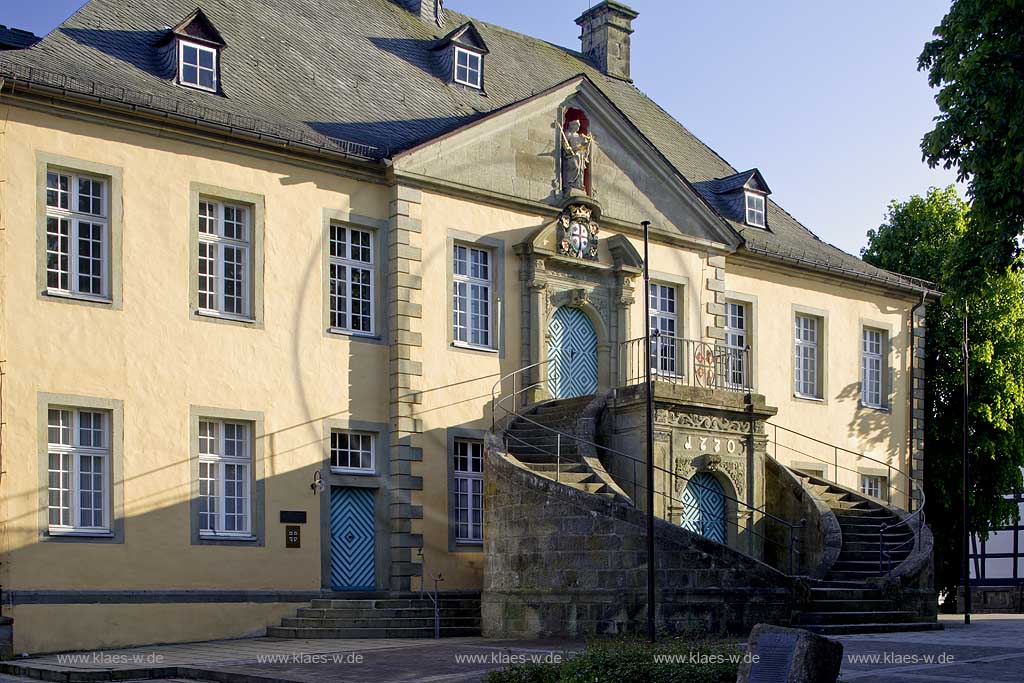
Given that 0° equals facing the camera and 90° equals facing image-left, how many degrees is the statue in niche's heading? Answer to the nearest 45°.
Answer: approximately 315°

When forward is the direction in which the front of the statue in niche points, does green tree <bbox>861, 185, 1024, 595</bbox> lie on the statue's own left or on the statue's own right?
on the statue's own left
